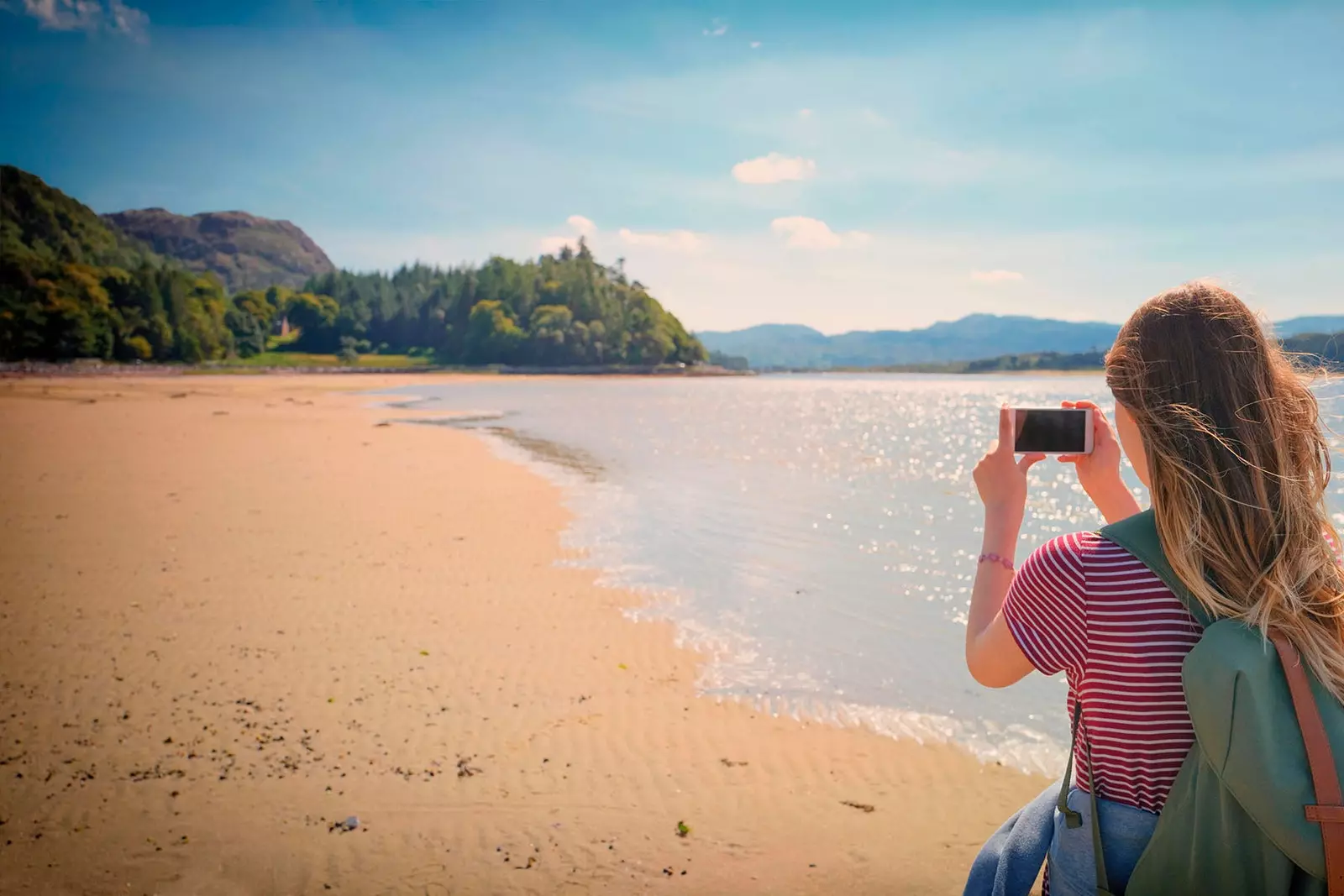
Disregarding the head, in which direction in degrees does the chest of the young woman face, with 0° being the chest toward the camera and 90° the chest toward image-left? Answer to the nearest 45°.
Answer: approximately 135°

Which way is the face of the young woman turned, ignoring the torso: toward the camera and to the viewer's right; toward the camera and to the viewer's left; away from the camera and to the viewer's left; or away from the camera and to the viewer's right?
away from the camera and to the viewer's left
